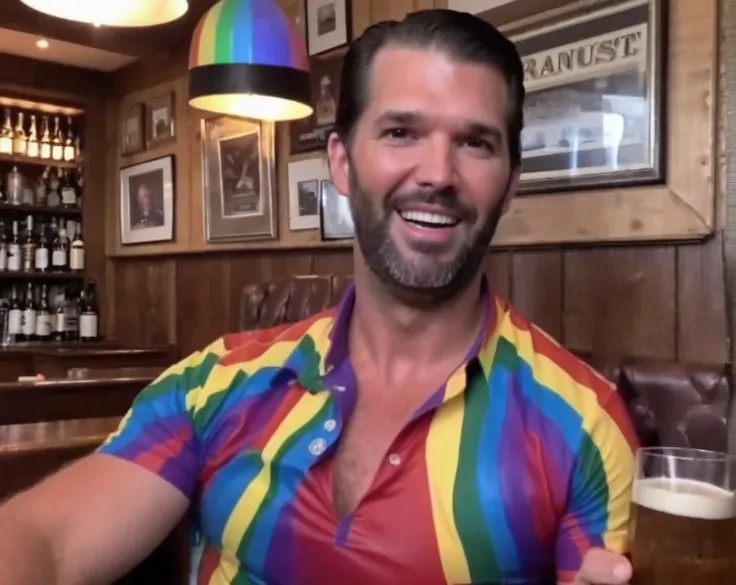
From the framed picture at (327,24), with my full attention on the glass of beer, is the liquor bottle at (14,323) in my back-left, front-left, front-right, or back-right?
back-right

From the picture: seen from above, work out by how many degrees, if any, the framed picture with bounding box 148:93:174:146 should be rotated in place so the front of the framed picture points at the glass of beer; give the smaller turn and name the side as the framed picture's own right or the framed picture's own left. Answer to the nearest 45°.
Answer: approximately 45° to the framed picture's own left

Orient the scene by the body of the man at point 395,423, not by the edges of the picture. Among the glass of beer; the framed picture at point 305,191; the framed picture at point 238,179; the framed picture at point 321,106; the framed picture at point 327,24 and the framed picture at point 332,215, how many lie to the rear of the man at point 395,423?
5

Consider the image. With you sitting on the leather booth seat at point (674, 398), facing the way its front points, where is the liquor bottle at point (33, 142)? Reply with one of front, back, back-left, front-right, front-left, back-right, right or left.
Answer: back-right

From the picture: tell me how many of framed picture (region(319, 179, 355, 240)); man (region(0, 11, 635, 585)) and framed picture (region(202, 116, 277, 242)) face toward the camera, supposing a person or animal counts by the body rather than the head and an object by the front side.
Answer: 3

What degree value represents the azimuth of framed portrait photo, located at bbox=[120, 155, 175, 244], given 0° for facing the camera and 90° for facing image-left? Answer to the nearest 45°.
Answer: approximately 45°

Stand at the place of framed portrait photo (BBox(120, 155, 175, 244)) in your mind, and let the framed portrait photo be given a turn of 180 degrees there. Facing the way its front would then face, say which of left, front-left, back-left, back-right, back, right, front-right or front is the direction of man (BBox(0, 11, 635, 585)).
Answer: back-right

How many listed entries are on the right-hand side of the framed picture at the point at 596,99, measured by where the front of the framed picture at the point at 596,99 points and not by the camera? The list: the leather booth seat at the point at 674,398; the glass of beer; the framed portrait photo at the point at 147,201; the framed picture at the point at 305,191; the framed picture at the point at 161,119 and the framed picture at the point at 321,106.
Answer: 4

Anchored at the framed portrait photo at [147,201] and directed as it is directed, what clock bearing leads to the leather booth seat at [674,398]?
The leather booth seat is roughly at 10 o'clock from the framed portrait photo.

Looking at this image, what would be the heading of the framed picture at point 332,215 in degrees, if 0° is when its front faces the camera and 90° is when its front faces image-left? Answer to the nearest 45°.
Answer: approximately 0°

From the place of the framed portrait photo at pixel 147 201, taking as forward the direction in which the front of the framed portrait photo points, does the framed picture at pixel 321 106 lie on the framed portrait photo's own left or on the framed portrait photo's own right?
on the framed portrait photo's own left

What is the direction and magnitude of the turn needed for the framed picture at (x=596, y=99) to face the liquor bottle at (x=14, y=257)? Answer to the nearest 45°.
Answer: approximately 90° to its right
